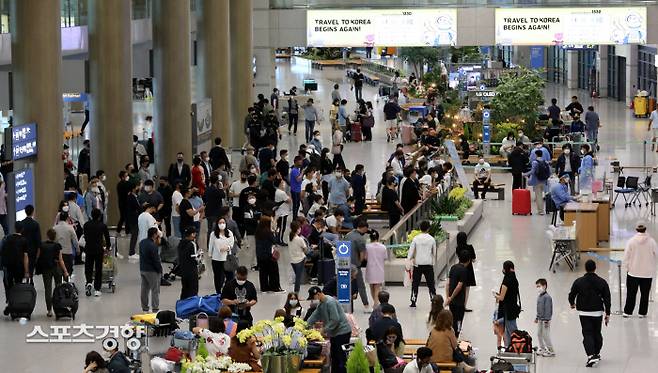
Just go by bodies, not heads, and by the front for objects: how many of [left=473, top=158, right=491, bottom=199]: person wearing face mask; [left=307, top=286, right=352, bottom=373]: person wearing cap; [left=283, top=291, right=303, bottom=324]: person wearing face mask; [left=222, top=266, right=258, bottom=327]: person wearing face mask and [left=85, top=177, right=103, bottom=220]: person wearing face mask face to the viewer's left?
1

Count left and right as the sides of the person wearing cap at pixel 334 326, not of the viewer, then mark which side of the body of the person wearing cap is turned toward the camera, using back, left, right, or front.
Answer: left

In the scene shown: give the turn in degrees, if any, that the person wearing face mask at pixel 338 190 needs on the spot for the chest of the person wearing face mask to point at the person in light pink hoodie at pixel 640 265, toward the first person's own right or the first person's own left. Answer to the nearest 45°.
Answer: approximately 45° to the first person's own left

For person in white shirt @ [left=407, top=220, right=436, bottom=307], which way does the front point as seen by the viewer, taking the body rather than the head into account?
away from the camera

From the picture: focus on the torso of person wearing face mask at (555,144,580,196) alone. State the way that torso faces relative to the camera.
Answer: toward the camera

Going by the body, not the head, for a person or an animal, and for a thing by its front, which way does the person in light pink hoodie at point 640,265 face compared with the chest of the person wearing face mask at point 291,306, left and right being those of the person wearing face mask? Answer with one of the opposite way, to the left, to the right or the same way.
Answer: the opposite way

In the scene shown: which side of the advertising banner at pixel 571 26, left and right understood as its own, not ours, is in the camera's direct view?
front

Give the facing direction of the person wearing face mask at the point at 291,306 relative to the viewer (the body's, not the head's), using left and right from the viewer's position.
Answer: facing the viewer

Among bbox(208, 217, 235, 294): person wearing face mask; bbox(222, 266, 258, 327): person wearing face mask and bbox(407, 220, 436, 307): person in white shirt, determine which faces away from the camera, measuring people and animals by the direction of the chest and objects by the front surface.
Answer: the person in white shirt
